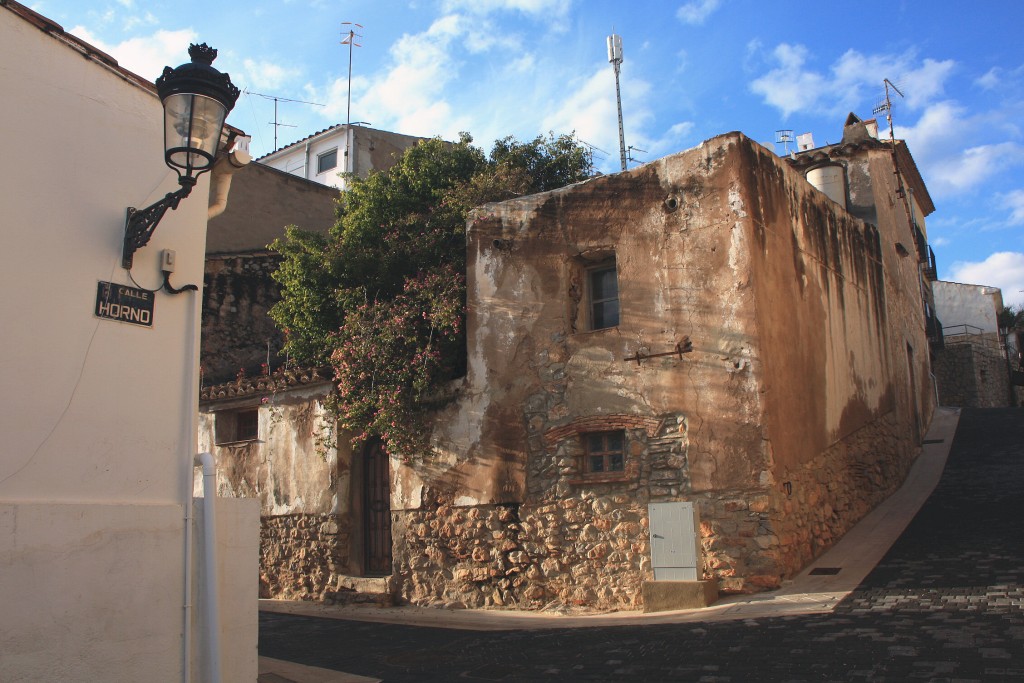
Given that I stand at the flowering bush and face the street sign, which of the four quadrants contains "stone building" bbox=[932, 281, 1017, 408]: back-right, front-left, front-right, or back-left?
back-left

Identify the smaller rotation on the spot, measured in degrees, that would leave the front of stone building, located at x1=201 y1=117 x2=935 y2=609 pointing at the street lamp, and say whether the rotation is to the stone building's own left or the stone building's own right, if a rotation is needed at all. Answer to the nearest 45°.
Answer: approximately 45° to the stone building's own right

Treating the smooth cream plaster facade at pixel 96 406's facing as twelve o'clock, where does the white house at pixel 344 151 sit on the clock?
The white house is roughly at 8 o'clock from the smooth cream plaster facade.

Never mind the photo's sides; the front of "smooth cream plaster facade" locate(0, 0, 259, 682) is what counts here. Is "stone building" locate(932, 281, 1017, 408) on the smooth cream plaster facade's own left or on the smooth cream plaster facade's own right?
on the smooth cream plaster facade's own left

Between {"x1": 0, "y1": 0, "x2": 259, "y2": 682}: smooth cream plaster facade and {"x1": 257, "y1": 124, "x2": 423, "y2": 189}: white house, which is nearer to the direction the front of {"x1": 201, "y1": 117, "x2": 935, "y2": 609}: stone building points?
the smooth cream plaster facade

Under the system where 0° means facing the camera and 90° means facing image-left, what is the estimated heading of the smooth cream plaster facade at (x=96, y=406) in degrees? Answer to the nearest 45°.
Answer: approximately 315°

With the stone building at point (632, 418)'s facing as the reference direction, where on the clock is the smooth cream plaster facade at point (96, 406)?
The smooth cream plaster facade is roughly at 1 o'clock from the stone building.

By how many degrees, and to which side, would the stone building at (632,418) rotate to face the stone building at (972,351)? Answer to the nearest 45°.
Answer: approximately 135° to its left

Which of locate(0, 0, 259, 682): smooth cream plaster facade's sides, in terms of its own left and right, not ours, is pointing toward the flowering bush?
left

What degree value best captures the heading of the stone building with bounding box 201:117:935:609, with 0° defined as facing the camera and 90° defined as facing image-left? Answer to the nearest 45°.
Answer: approximately 0°

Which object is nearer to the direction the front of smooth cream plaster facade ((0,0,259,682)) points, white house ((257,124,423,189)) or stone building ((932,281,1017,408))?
the stone building
